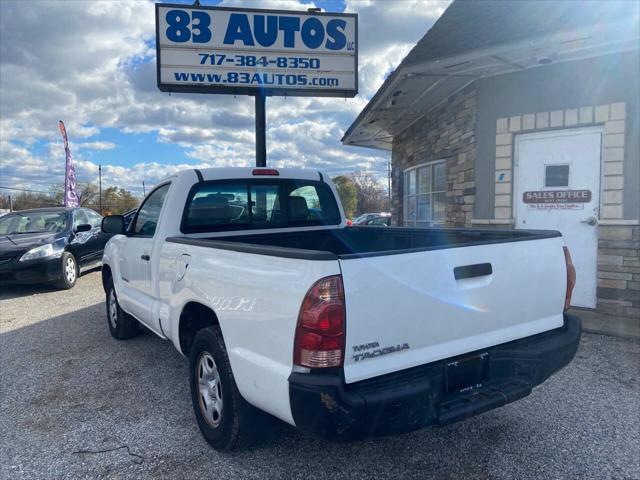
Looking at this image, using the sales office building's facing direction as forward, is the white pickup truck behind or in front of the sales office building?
in front

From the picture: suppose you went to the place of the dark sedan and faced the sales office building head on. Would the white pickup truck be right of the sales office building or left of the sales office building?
right

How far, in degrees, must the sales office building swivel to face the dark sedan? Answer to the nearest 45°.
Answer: approximately 90° to its right

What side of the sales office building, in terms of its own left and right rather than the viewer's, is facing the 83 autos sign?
right

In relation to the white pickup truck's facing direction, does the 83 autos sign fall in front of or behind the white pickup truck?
in front

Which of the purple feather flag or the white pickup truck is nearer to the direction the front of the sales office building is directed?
the white pickup truck

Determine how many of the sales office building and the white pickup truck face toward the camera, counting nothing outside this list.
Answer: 1

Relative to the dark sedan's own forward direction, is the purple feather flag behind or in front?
behind

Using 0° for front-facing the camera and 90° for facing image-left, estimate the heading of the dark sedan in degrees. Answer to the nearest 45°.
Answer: approximately 45°

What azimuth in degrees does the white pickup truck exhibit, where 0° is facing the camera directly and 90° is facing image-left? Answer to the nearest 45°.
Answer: approximately 135°

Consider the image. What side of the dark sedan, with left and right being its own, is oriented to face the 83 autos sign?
left
